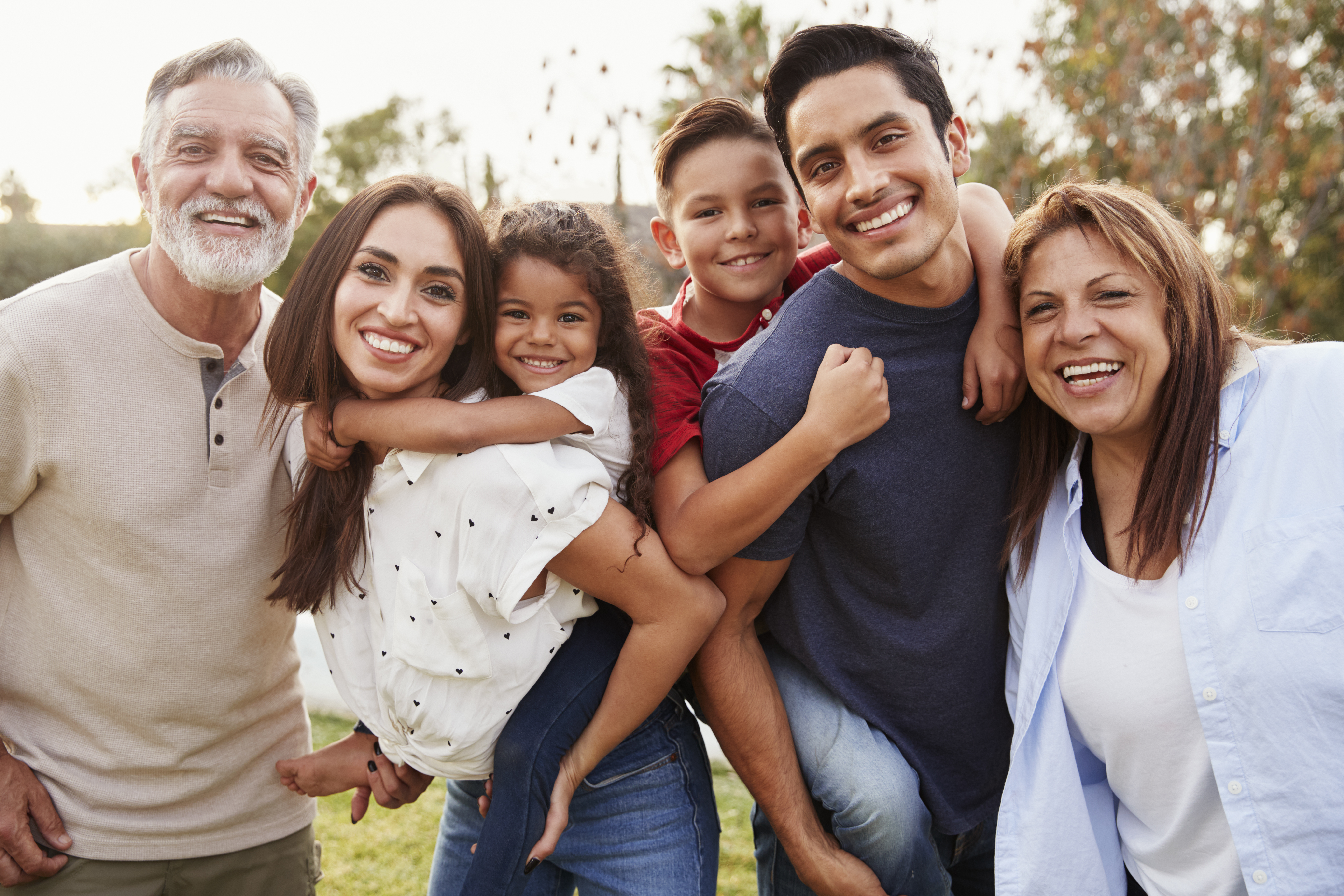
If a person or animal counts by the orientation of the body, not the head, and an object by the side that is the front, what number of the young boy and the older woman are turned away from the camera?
0

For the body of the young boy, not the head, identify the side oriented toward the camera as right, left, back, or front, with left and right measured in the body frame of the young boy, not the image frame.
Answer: front

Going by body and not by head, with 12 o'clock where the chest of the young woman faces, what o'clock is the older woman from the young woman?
The older woman is roughly at 8 o'clock from the young woman.

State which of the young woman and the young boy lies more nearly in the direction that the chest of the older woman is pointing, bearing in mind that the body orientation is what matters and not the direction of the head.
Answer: the young woman

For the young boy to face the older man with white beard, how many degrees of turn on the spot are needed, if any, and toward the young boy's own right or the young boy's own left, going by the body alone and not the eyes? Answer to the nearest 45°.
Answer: approximately 90° to the young boy's own right

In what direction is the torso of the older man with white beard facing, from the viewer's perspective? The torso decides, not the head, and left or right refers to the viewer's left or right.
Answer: facing the viewer and to the right of the viewer

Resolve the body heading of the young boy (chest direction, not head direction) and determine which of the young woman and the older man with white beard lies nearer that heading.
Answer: the young woman

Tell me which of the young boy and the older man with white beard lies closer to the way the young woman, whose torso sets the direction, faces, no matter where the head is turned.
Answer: the older man with white beard

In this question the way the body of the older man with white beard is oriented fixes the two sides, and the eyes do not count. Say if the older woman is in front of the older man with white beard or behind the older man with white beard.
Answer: in front
